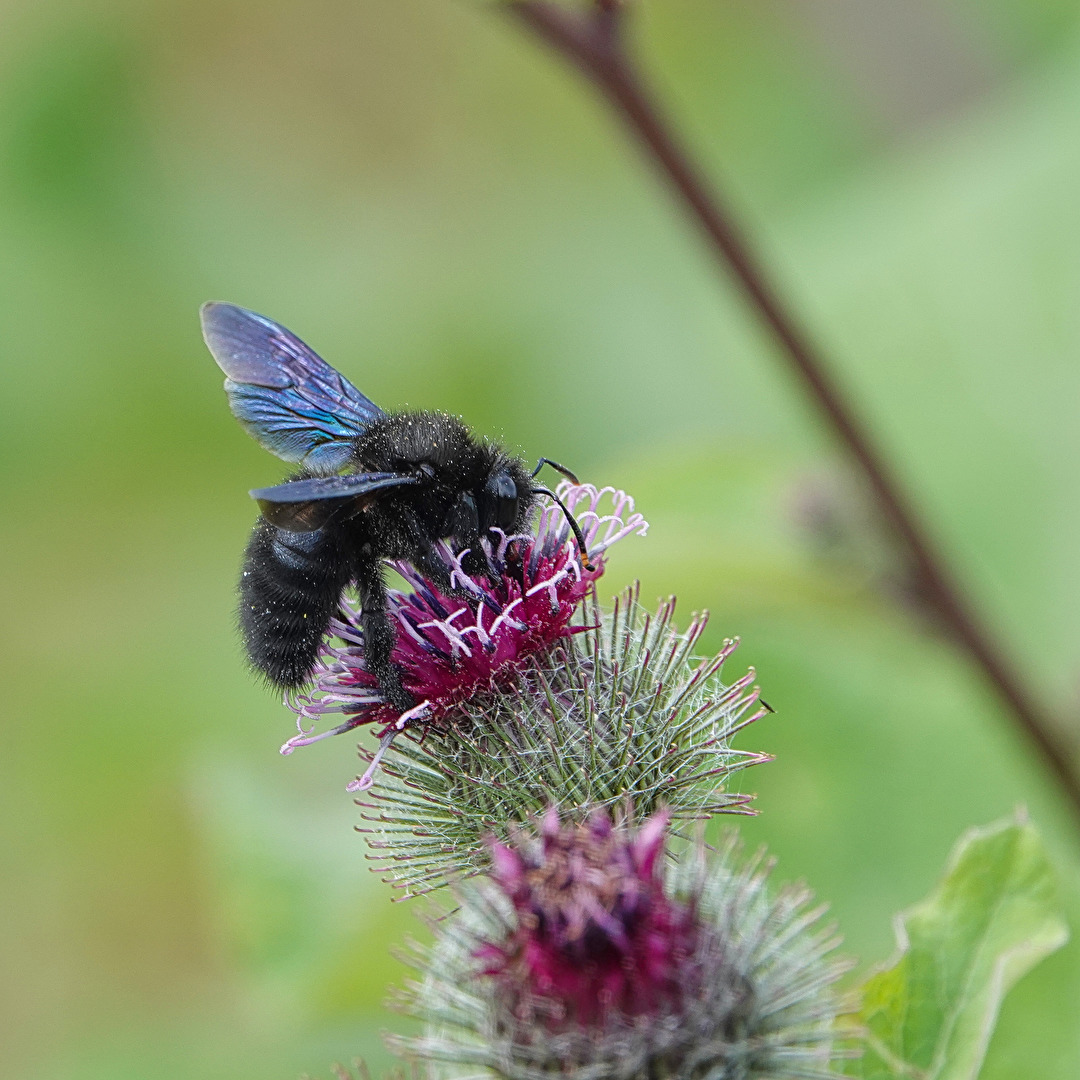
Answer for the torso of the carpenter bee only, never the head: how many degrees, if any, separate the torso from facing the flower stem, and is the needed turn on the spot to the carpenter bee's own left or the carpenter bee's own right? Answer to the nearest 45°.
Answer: approximately 45° to the carpenter bee's own left

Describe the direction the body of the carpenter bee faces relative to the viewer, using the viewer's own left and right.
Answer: facing to the right of the viewer
